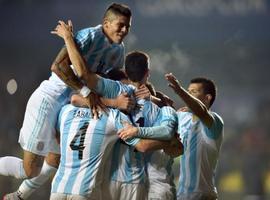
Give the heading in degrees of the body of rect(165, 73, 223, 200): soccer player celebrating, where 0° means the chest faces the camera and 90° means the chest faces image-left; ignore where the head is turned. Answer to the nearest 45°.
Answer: approximately 45°

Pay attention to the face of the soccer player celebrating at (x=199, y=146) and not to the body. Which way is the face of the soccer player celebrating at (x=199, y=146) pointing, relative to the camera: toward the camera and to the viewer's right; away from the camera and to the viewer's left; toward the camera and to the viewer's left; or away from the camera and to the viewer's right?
toward the camera and to the viewer's left

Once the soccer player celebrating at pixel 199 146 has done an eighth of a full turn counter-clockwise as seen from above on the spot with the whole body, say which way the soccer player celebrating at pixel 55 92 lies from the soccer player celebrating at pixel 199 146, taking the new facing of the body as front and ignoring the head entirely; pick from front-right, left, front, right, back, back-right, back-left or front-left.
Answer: right
